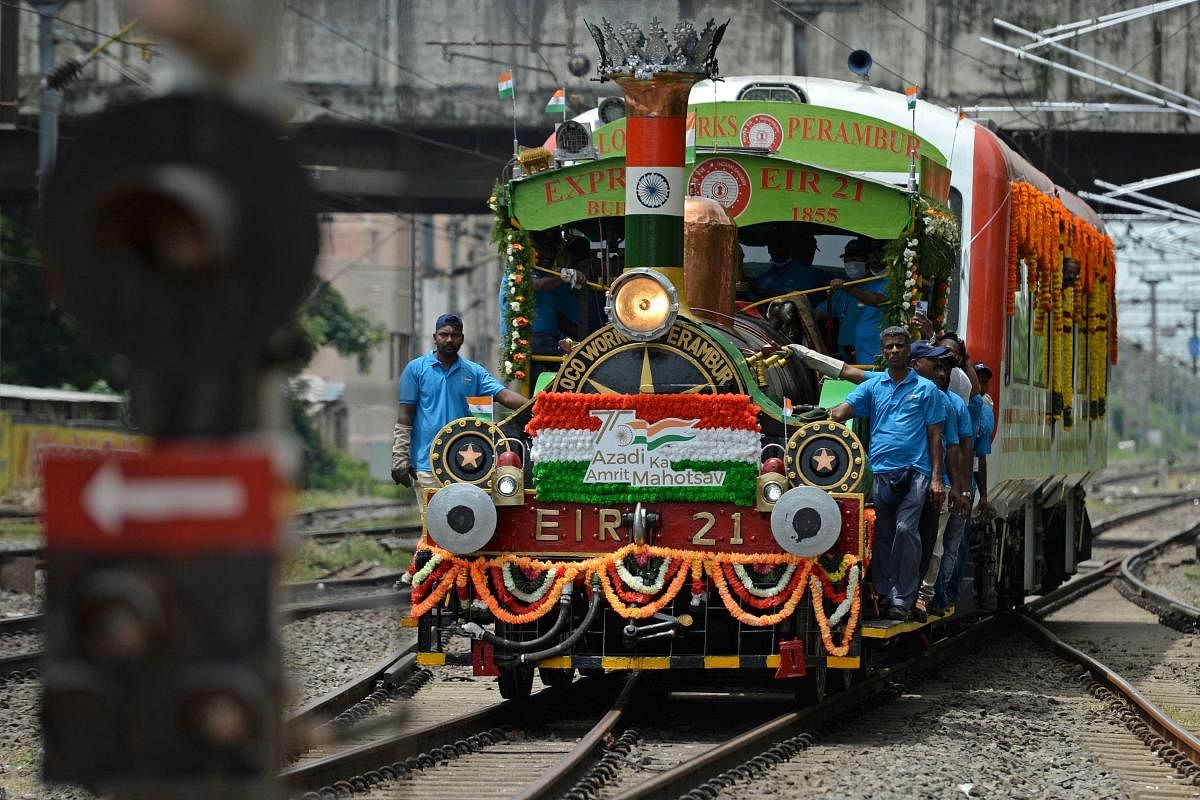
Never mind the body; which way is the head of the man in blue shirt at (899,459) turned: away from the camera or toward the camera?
toward the camera

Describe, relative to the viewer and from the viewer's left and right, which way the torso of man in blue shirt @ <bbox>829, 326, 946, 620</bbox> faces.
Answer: facing the viewer

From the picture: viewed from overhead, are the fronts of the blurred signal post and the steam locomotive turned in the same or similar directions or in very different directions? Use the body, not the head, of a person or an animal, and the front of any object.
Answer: same or similar directions

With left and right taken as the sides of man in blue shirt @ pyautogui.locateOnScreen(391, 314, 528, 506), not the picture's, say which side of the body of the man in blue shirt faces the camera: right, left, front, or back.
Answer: front

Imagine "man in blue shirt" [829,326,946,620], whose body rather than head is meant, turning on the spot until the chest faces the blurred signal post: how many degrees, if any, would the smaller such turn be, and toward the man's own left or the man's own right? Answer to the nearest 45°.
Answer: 0° — they already face it

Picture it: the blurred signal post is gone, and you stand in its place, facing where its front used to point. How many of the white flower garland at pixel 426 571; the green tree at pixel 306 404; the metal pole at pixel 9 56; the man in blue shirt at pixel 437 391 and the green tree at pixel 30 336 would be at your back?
5

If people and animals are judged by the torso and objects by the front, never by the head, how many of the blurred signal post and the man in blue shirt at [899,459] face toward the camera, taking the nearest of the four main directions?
2

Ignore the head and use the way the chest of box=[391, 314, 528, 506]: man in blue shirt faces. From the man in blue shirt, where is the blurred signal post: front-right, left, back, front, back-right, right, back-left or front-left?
front
